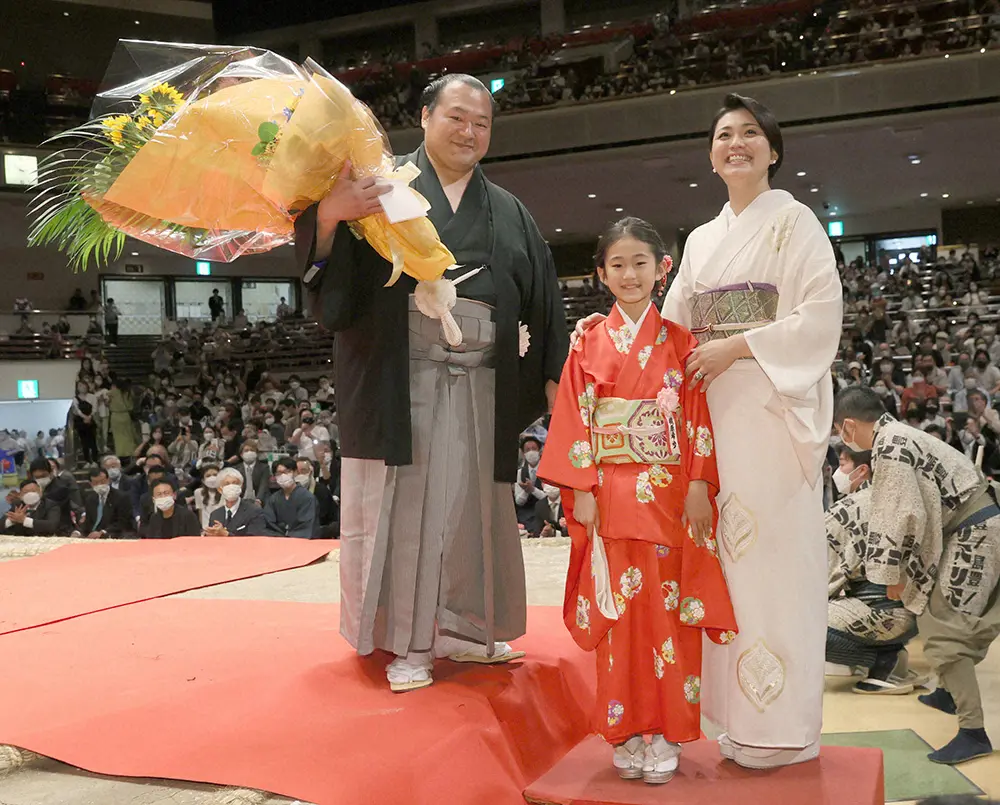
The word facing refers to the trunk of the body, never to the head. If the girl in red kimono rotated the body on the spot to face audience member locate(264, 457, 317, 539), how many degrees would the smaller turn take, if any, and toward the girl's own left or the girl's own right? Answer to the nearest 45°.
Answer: approximately 135° to the girl's own right

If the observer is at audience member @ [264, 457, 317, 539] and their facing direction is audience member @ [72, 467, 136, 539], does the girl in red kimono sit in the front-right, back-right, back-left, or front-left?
back-left

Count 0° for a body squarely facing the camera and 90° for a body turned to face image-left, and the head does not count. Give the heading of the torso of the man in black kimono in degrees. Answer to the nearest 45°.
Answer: approximately 0°

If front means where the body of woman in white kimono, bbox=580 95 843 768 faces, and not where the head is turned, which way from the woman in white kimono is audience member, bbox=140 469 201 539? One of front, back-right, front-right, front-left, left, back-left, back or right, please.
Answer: right

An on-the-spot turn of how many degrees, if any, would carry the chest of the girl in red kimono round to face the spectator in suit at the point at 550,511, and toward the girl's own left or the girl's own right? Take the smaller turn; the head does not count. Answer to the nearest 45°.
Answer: approximately 180°

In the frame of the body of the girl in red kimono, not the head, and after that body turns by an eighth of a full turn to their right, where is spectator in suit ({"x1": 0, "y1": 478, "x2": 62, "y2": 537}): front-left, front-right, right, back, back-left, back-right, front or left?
right

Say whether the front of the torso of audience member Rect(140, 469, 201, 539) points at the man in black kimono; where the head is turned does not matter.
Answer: yes

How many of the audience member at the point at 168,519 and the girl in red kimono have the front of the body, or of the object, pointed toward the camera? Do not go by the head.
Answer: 2

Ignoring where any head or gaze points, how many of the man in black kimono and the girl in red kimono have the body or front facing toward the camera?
2
